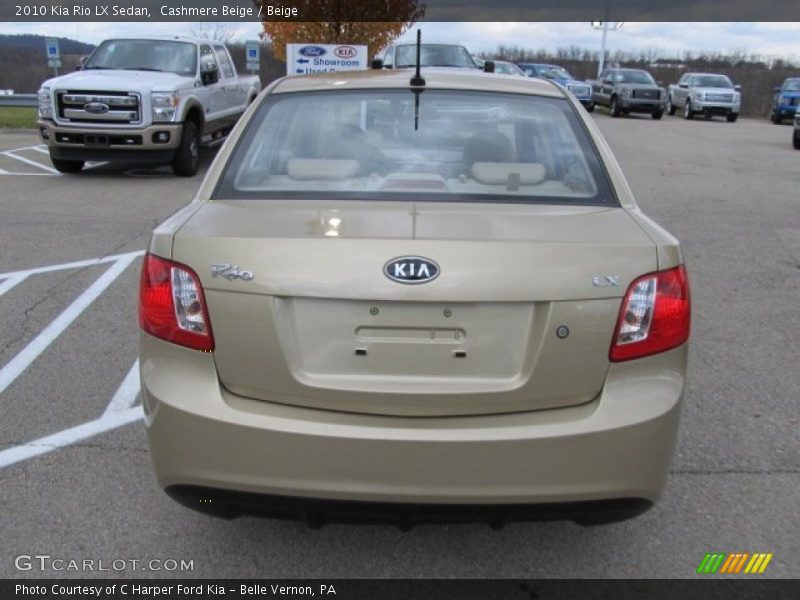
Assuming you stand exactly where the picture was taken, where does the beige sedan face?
facing away from the viewer

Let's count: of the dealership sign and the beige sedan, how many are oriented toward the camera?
1

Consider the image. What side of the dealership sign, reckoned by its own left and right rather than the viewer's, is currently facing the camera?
front

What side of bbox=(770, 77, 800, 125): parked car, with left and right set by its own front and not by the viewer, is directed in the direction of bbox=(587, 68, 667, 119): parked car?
right

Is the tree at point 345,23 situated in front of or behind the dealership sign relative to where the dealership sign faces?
behind

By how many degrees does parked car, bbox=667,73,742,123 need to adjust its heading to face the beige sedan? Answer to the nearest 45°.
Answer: approximately 45° to its right

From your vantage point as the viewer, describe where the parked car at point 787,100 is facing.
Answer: facing the viewer and to the right of the viewer

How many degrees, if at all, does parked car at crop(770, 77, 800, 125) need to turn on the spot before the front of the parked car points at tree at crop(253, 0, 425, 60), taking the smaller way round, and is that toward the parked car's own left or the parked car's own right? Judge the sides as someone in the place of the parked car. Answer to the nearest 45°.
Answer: approximately 90° to the parked car's own right

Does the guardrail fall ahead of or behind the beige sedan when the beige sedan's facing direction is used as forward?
ahead

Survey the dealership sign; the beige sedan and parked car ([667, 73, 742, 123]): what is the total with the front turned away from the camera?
1

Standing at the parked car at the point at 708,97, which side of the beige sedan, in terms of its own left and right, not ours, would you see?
front

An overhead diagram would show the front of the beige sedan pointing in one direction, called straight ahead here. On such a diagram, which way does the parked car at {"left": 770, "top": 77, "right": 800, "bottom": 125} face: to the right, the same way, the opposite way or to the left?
the opposite way

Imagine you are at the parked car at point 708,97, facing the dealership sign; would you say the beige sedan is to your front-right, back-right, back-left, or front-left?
front-left

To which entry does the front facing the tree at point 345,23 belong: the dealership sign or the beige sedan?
the beige sedan

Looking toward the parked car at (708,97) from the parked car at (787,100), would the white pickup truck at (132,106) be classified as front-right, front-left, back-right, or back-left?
front-left

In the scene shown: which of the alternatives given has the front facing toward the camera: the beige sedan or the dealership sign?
the dealership sign
